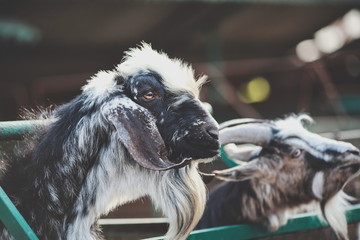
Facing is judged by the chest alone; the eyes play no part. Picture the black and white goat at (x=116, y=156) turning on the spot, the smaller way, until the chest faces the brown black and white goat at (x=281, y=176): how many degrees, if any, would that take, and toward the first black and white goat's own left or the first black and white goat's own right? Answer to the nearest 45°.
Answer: approximately 45° to the first black and white goat's own left

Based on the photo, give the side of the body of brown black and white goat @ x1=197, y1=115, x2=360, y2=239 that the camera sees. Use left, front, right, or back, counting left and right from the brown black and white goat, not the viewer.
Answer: right

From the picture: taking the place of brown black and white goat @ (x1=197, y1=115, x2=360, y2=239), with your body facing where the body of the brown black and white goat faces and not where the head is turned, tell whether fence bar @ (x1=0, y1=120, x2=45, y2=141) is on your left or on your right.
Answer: on your right

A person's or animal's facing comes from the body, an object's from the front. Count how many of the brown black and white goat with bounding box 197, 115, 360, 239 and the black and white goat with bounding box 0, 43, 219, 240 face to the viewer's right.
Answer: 2

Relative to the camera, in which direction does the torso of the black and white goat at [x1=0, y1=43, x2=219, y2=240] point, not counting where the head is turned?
to the viewer's right

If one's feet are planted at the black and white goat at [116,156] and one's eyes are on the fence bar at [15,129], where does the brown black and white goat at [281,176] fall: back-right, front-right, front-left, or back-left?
back-right

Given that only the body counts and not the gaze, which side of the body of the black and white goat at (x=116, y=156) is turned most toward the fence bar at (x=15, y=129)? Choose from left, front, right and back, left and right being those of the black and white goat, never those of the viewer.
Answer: back

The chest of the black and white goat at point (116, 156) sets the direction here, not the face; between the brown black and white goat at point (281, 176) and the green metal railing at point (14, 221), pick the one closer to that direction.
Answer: the brown black and white goat
